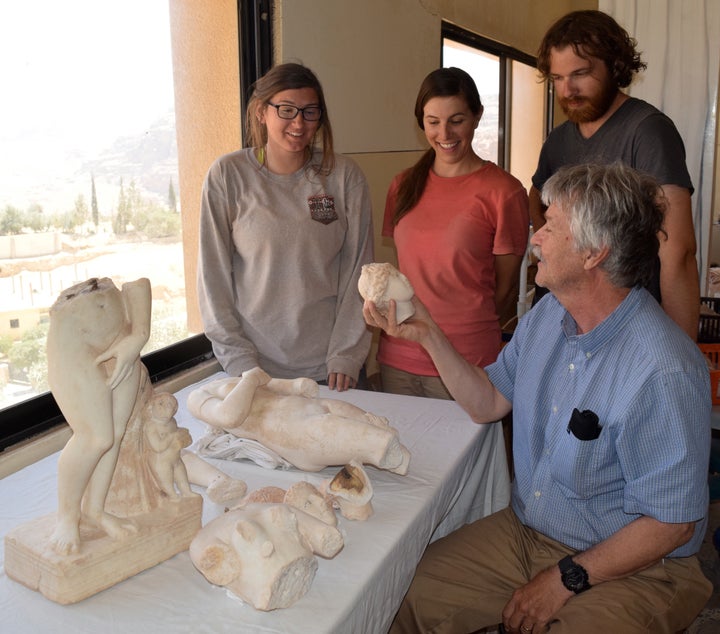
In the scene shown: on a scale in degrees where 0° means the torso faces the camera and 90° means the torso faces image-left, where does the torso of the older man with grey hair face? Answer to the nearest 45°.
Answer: approximately 45°

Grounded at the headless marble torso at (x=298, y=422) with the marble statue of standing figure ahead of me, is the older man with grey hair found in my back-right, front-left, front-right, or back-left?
back-left

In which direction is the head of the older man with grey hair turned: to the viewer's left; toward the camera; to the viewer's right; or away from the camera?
to the viewer's left

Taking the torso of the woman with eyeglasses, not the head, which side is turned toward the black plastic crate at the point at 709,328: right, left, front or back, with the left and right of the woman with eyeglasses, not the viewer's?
left

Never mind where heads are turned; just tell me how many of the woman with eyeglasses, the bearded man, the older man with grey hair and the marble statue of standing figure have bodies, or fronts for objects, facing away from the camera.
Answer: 0

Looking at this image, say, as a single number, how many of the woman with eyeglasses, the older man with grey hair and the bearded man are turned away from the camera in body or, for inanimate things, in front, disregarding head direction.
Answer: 0

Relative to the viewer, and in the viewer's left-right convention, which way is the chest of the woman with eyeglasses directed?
facing the viewer

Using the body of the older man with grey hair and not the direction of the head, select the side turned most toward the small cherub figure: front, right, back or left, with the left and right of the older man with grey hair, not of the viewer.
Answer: front

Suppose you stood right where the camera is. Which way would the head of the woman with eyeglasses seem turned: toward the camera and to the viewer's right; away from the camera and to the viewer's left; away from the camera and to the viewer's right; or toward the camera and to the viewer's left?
toward the camera and to the viewer's right

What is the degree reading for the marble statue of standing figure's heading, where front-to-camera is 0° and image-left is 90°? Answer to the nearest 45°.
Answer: approximately 315°

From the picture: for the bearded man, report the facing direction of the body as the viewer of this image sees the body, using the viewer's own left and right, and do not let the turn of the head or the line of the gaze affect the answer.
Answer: facing the viewer and to the left of the viewer

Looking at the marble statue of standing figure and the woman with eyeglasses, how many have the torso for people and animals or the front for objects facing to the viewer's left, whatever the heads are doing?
0
